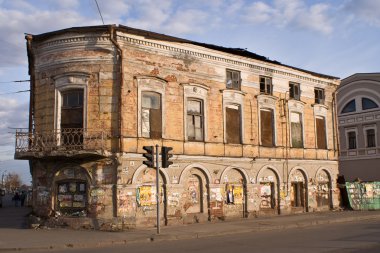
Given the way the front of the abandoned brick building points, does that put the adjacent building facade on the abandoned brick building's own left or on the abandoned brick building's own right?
on the abandoned brick building's own left
